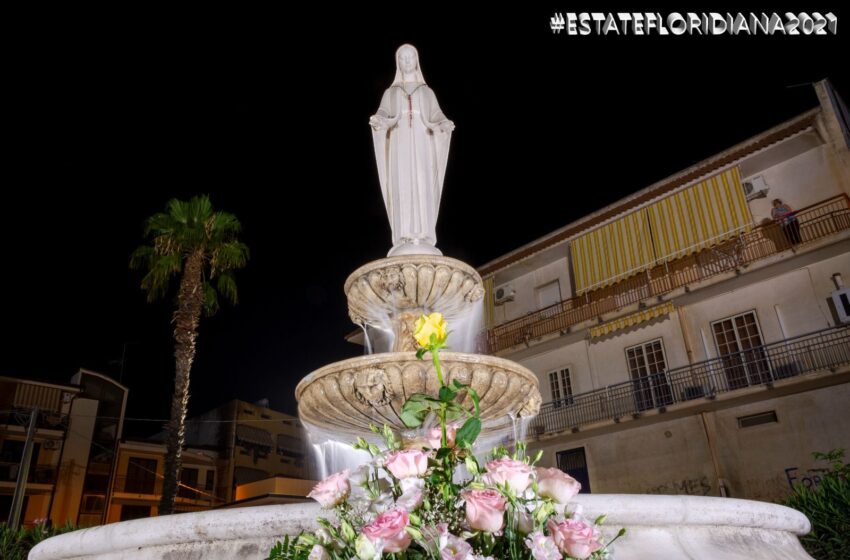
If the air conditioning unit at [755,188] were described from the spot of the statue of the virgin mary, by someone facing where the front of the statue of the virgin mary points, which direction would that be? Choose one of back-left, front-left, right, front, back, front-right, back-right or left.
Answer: back-left

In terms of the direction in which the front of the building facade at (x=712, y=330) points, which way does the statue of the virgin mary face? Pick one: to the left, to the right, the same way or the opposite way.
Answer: to the left

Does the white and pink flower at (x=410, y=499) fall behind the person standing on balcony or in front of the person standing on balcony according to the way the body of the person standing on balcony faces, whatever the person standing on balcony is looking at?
in front

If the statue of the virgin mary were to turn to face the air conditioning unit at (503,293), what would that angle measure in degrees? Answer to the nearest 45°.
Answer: approximately 180°

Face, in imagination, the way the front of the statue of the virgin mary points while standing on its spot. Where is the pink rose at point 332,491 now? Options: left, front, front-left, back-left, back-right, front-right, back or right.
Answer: front

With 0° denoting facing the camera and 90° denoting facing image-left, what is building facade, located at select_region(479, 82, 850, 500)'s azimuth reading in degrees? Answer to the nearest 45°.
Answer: approximately 45°

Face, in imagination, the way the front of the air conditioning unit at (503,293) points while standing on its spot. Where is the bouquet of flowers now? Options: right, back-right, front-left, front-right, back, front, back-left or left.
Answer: front-left

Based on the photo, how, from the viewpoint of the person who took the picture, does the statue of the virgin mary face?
facing the viewer

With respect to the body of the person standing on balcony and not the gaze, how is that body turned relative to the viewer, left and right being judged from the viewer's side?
facing the viewer and to the left of the viewer

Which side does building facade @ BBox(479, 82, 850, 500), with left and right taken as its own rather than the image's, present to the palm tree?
front

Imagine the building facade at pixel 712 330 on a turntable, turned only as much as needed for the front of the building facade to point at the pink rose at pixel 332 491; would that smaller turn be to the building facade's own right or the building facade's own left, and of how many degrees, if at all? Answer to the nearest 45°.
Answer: approximately 45° to the building facade's own left
